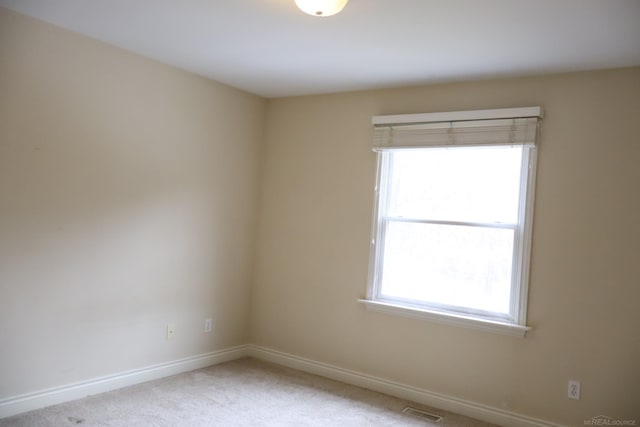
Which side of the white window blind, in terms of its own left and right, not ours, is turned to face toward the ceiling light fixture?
front

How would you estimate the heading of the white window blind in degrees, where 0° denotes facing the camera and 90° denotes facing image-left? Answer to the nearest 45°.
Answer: approximately 0°
